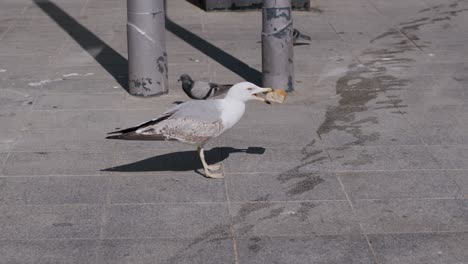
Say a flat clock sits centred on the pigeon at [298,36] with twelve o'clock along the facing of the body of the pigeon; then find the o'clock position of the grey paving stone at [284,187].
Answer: The grey paving stone is roughly at 9 o'clock from the pigeon.

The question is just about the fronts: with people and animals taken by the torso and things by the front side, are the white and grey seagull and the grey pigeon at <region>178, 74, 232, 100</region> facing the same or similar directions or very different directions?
very different directions

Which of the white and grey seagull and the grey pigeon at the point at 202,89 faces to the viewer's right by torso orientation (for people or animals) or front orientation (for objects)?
the white and grey seagull

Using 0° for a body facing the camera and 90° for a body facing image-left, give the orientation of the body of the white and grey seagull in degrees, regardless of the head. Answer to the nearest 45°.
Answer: approximately 270°

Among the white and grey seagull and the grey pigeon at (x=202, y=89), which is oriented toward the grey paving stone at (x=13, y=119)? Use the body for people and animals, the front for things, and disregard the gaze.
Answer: the grey pigeon

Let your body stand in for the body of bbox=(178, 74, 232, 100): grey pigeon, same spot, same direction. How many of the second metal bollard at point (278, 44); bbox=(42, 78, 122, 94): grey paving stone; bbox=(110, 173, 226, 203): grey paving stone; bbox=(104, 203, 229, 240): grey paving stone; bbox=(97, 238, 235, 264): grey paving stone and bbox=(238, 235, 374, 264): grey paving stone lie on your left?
4

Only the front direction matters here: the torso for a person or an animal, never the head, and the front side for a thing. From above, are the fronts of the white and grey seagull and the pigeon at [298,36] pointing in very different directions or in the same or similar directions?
very different directions

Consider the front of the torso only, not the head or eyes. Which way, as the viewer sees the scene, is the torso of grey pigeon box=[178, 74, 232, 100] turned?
to the viewer's left

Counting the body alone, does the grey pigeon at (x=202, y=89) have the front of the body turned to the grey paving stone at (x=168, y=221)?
no

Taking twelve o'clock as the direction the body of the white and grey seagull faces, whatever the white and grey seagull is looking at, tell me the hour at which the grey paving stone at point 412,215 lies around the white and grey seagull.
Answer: The grey paving stone is roughly at 1 o'clock from the white and grey seagull.

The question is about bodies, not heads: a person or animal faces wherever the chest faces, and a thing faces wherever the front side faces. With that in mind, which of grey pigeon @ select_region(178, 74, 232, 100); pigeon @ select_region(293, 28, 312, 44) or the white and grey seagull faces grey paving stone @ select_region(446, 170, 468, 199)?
the white and grey seagull

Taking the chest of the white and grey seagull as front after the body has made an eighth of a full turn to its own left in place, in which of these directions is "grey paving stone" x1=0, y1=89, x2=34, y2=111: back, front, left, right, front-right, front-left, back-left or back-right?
left

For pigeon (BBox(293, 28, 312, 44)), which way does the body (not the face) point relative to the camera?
to the viewer's left

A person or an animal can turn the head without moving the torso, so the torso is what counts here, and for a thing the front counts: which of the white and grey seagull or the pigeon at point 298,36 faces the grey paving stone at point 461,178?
the white and grey seagull
